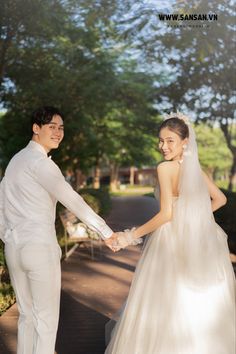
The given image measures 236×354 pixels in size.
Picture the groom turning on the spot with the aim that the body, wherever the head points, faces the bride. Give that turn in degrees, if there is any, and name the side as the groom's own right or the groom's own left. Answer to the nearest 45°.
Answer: approximately 45° to the groom's own right

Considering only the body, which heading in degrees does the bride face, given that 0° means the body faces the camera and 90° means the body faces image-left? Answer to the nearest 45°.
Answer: approximately 135°

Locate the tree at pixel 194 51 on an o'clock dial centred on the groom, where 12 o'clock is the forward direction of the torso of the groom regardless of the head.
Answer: The tree is roughly at 11 o'clock from the groom.

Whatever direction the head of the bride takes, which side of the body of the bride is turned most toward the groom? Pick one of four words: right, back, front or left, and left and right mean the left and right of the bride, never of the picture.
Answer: left

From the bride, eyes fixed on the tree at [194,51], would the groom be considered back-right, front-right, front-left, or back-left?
back-left

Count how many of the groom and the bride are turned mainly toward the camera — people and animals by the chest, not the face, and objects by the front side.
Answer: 0

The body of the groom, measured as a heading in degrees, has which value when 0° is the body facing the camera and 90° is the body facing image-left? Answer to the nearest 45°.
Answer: approximately 225°

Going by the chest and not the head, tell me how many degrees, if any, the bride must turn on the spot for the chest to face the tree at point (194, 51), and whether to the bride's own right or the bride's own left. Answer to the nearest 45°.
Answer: approximately 45° to the bride's own right
